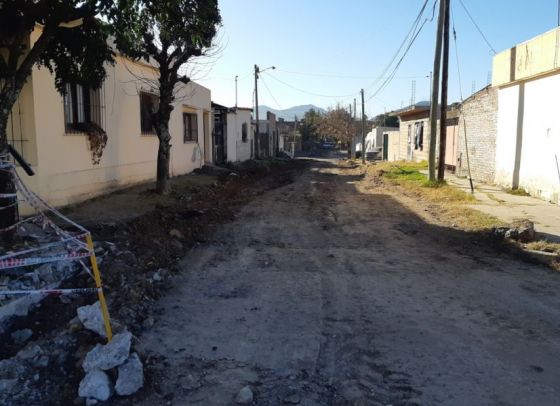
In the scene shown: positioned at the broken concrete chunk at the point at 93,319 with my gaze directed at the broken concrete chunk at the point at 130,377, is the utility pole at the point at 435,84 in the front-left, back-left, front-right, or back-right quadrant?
back-left

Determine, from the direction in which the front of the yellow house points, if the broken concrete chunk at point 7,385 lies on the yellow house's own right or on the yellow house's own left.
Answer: on the yellow house's own right

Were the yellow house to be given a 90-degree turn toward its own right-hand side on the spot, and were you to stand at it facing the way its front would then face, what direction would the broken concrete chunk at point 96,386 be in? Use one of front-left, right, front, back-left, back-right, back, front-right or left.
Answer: front-left

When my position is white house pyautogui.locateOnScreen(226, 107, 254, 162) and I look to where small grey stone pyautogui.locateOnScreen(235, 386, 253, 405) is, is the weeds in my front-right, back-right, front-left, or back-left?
front-left

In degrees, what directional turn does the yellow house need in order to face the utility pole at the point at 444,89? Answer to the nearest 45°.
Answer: approximately 45° to its left

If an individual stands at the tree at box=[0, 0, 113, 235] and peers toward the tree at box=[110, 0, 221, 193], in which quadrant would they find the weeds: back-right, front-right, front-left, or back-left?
front-right

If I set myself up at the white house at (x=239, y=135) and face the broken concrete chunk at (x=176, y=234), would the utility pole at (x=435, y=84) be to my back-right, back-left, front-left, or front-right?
front-left

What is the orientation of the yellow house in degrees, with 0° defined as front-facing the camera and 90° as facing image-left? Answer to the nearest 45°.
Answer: approximately 315°

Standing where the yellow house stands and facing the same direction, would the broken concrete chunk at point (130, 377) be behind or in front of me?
in front

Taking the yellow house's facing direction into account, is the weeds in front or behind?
in front

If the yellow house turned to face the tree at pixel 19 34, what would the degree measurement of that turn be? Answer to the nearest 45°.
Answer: approximately 45° to its right

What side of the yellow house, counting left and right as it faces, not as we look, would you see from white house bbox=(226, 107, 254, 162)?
left

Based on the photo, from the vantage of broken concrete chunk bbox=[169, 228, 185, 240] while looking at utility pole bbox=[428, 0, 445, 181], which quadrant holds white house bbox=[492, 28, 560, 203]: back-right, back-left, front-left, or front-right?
front-right

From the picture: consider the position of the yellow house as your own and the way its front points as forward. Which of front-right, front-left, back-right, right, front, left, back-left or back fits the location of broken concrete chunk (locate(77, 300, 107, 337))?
front-right
